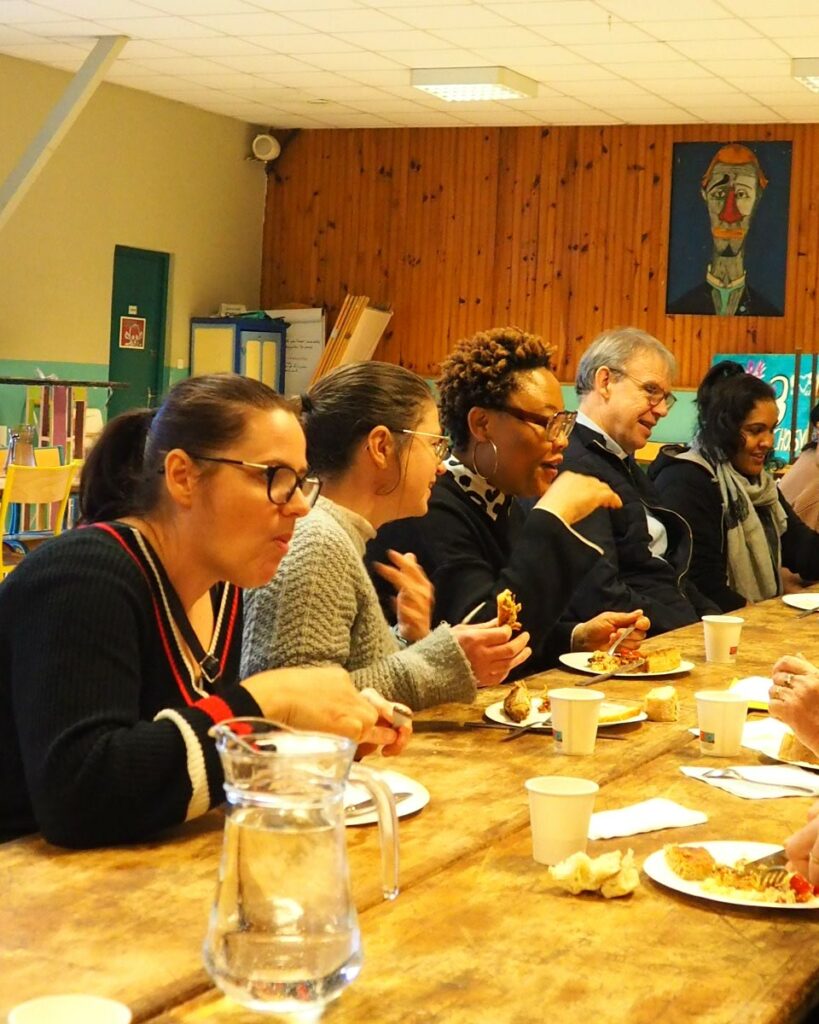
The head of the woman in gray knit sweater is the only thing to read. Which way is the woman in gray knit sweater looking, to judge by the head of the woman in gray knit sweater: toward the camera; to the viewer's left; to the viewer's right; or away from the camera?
to the viewer's right

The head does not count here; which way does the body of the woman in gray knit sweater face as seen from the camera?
to the viewer's right

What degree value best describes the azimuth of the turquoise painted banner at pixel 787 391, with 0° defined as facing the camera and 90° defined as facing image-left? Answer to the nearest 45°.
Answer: approximately 0°

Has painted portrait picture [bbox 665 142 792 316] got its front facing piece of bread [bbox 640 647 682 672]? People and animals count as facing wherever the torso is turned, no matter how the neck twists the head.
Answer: yes

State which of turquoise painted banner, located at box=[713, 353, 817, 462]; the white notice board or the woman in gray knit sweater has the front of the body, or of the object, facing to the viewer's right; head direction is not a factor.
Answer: the woman in gray knit sweater

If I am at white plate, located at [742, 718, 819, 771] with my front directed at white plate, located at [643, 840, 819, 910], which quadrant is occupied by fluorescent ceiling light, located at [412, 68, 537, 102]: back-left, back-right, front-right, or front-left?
back-right

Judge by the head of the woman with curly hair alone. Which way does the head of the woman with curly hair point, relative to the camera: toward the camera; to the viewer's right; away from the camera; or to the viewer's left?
to the viewer's right
